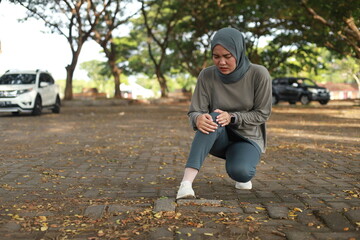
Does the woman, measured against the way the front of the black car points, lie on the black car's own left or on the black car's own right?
on the black car's own right

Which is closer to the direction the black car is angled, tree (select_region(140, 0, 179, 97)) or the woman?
the woman

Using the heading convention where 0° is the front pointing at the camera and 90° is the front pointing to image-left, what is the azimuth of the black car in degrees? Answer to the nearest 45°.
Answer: approximately 315°

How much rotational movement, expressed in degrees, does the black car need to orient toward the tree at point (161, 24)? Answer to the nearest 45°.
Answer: approximately 135° to its right
